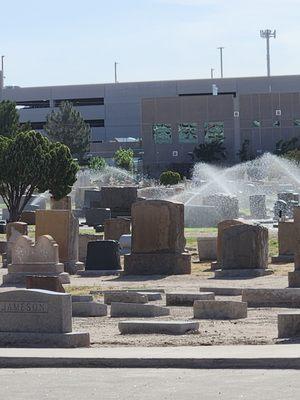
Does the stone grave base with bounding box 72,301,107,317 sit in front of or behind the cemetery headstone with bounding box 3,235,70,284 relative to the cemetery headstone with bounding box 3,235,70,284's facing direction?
in front

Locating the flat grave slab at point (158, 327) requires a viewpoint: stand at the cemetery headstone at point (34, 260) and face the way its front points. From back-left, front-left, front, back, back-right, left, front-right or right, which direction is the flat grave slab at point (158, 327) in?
front

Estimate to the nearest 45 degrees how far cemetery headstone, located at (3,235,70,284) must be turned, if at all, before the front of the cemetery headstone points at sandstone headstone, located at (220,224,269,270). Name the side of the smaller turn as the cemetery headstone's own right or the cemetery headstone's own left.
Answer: approximately 90° to the cemetery headstone's own left

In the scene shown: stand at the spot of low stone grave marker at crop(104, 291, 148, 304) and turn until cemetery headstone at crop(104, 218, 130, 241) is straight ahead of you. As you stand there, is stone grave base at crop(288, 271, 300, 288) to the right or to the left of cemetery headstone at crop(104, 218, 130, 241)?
right

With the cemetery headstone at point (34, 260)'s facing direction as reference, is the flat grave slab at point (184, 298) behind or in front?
in front

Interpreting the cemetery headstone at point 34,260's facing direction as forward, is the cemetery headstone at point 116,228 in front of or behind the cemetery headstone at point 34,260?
behind

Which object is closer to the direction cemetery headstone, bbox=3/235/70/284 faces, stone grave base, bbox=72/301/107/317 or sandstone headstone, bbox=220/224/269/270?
the stone grave base

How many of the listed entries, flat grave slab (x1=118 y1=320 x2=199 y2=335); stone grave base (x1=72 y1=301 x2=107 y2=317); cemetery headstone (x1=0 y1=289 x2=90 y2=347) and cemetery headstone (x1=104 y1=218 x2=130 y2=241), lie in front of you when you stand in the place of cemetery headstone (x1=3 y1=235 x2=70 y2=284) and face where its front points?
3

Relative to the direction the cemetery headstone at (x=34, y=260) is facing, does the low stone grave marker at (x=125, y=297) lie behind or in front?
in front

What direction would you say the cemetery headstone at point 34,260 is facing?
toward the camera

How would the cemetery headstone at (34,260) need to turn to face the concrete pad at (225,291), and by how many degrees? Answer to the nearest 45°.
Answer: approximately 45° to its left

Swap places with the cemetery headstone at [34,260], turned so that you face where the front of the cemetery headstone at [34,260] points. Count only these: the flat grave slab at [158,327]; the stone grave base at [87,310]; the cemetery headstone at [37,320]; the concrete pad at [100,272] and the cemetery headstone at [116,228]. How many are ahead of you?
3

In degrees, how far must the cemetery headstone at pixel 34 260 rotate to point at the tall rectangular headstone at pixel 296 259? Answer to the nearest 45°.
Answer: approximately 45° to its left

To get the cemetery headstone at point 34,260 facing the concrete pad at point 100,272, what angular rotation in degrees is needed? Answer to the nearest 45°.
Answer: approximately 135° to its left
